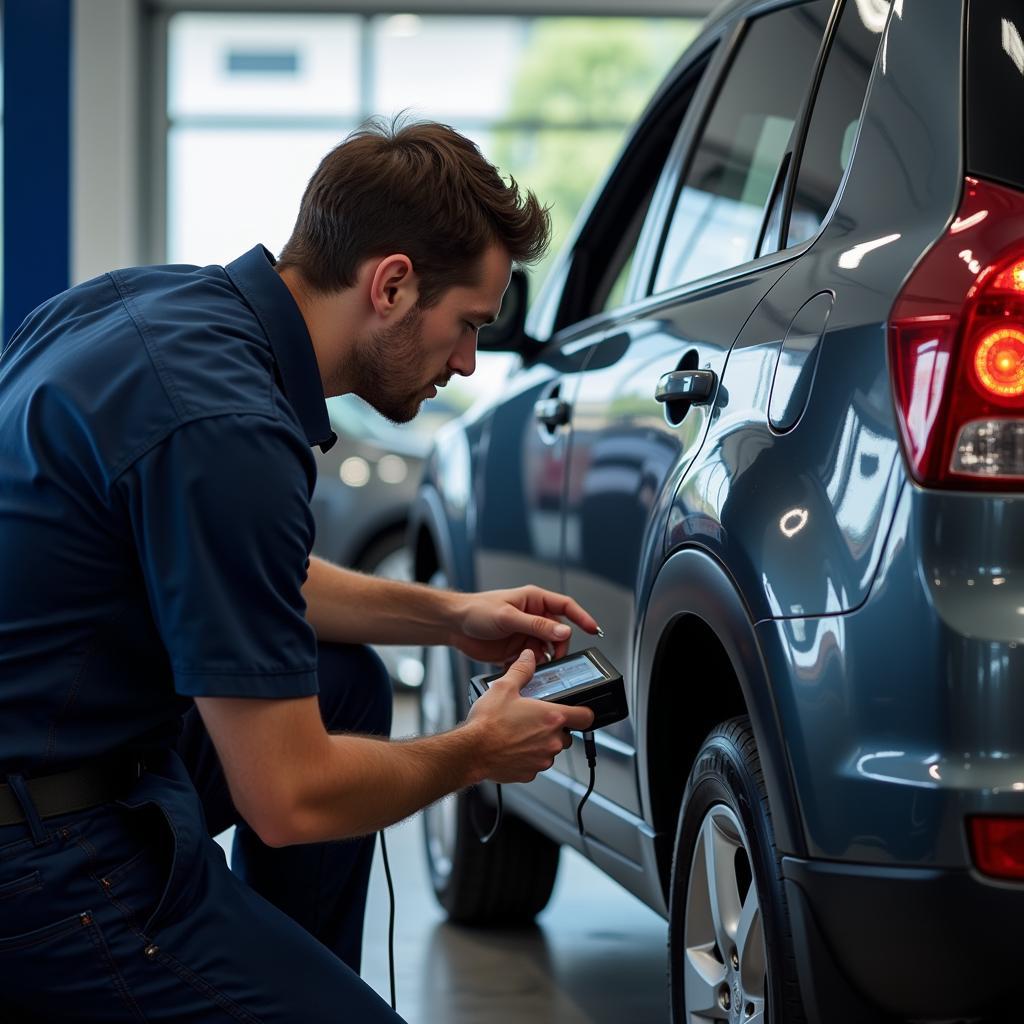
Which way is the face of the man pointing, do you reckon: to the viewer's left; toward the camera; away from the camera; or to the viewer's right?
to the viewer's right

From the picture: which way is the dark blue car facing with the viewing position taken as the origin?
facing away from the viewer and to the left of the viewer

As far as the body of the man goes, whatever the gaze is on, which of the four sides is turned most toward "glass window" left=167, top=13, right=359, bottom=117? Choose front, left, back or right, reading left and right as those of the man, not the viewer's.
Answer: left

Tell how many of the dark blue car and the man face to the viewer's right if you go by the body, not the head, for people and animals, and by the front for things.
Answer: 1

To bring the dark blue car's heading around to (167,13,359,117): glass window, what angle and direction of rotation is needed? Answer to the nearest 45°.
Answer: approximately 45° to its right

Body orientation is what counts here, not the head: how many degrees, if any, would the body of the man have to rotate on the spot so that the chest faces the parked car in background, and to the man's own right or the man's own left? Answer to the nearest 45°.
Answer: approximately 90° to the man's own left

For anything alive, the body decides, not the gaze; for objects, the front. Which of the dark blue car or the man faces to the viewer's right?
the man

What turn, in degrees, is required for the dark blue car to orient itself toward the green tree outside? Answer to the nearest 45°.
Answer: approximately 45° to its right

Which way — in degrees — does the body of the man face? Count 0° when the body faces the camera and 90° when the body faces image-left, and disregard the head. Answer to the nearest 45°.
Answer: approximately 270°

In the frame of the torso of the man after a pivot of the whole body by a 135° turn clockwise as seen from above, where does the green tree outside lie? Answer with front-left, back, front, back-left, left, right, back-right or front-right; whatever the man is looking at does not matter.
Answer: back-right
